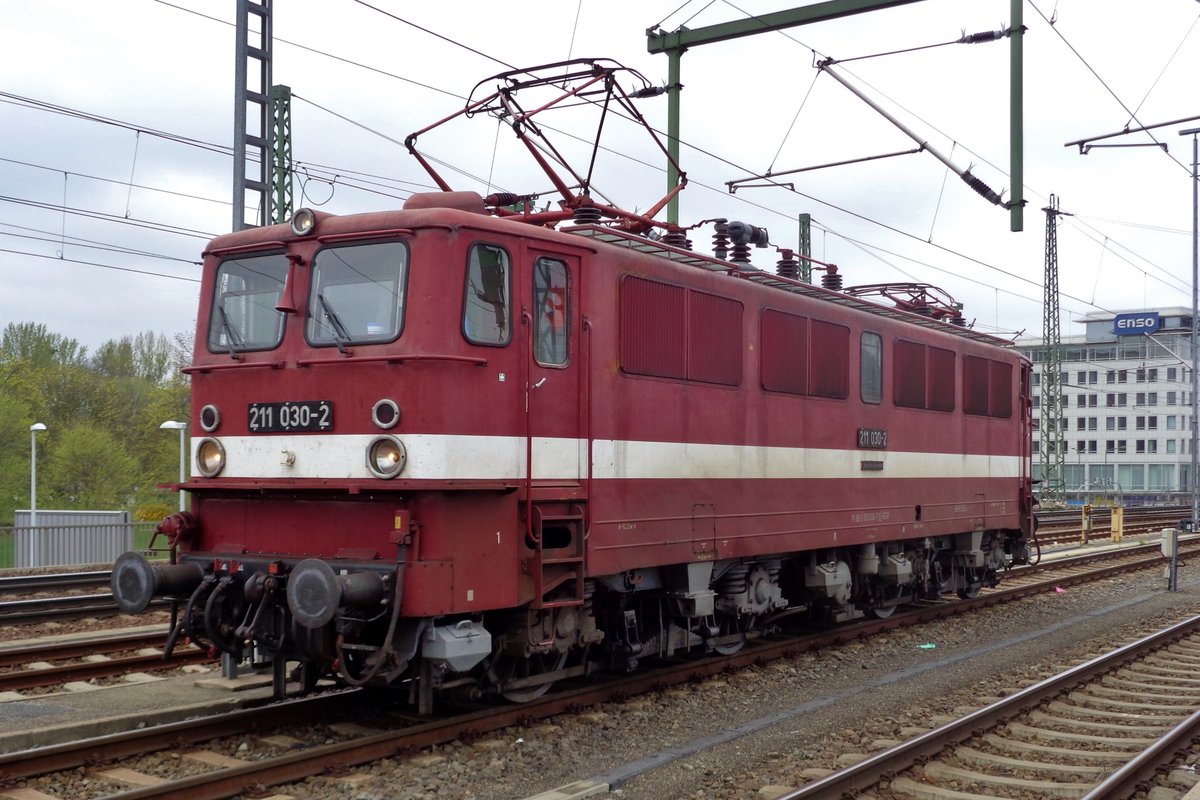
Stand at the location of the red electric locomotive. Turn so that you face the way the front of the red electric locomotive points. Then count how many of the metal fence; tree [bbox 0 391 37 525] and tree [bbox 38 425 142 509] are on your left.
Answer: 0

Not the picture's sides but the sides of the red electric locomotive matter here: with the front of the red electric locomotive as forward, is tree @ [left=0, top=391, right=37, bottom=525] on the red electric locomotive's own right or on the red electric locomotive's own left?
on the red electric locomotive's own right

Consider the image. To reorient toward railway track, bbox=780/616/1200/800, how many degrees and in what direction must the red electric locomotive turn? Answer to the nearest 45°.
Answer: approximately 135° to its left

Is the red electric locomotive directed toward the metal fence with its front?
no

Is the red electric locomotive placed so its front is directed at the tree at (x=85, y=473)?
no
